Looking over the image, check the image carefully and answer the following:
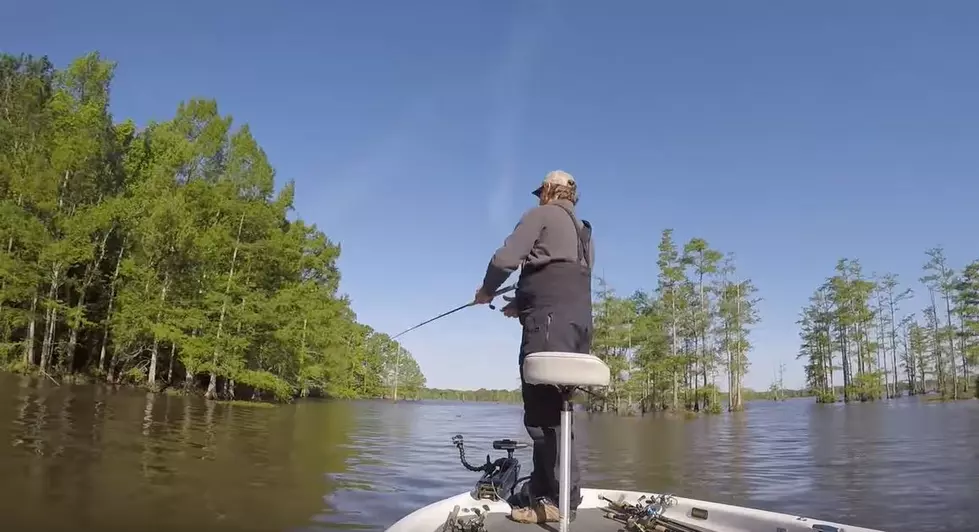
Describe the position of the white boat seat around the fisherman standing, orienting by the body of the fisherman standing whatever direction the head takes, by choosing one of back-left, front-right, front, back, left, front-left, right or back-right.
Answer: back-left

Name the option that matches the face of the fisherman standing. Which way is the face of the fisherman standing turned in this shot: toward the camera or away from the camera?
away from the camera

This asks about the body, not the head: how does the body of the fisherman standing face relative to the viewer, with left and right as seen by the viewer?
facing away from the viewer and to the left of the viewer
